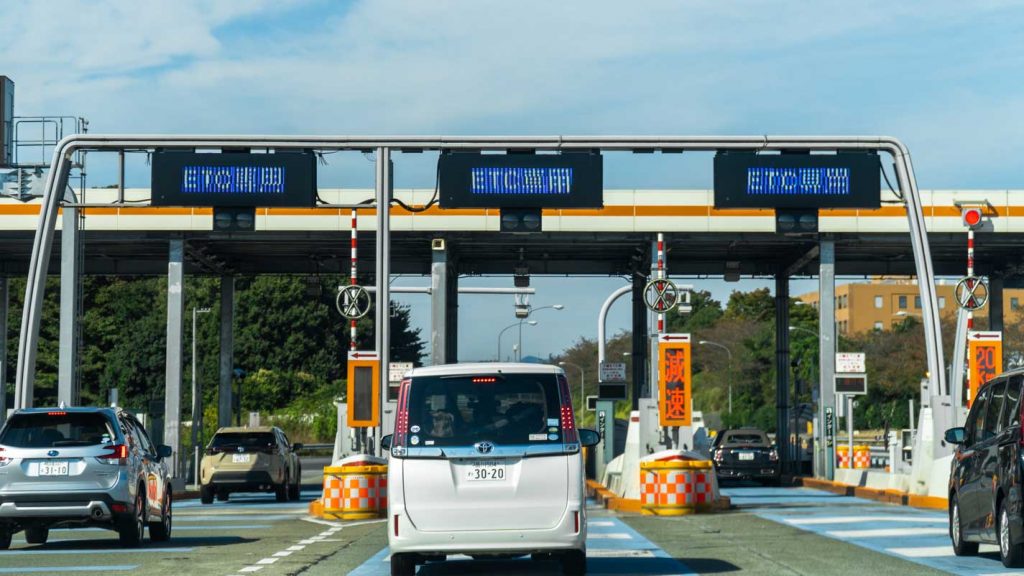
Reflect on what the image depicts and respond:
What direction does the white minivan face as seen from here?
away from the camera

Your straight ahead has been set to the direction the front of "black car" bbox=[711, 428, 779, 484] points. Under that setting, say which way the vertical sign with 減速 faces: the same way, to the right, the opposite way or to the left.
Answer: the opposite way

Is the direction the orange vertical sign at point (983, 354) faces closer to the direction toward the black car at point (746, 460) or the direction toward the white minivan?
the white minivan

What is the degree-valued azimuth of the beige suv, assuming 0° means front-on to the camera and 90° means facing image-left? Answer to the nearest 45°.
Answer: approximately 180°

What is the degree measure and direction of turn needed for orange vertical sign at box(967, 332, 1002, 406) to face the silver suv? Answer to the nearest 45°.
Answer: approximately 45° to its right

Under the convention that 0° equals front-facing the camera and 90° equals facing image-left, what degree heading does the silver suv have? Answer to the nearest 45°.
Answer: approximately 180°

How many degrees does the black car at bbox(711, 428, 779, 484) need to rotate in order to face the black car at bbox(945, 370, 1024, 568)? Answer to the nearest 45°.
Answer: approximately 180°

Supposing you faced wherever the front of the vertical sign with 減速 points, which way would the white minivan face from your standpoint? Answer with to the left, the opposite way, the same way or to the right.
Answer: the opposite way

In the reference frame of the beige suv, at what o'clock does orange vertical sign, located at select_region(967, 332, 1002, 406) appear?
The orange vertical sign is roughly at 4 o'clock from the beige suv.

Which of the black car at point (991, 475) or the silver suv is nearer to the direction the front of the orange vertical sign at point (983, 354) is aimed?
the black car

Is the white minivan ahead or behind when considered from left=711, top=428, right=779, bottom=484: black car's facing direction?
behind

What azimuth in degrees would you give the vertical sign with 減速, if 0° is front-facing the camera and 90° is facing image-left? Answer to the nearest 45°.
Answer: approximately 0°
